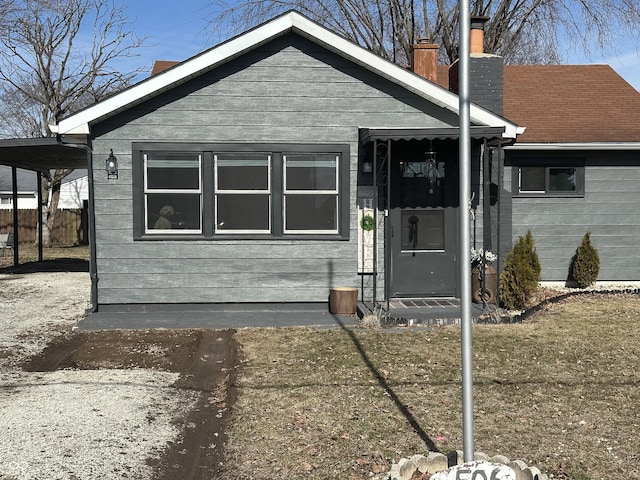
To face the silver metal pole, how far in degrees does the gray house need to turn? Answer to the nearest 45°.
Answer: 0° — it already faces it

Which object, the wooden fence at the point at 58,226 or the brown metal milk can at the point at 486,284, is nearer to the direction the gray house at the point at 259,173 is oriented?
the brown metal milk can

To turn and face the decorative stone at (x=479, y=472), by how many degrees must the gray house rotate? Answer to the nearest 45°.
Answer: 0° — it already faces it

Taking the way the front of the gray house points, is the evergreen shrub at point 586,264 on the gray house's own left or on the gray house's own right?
on the gray house's own left

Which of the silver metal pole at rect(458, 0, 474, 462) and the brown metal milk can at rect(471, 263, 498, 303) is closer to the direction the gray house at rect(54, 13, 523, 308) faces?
the silver metal pole

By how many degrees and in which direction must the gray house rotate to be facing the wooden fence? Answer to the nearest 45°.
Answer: approximately 135° to its right

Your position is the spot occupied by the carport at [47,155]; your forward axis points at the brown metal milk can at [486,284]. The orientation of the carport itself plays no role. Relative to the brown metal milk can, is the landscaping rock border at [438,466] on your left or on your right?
right

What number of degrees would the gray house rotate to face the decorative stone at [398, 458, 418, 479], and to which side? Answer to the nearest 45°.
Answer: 0° — it already faces it

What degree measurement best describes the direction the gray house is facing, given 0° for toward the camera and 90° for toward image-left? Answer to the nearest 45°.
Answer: approximately 0°
